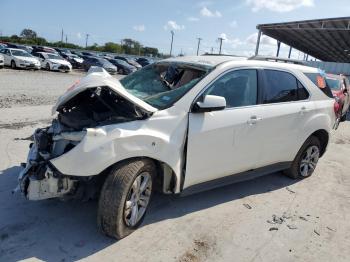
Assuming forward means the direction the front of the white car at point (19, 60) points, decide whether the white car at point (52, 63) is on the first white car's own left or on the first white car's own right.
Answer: on the first white car's own left

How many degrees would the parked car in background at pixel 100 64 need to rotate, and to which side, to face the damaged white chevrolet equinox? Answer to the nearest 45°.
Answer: approximately 45° to its right

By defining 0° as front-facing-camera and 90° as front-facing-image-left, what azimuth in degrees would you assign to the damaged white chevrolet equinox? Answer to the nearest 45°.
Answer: approximately 45°
